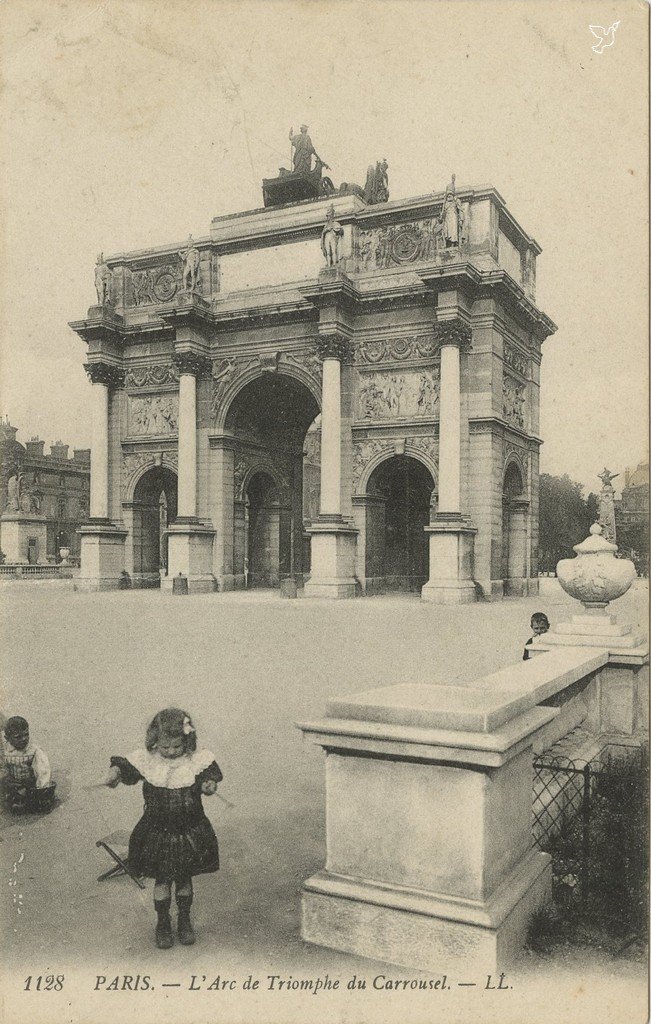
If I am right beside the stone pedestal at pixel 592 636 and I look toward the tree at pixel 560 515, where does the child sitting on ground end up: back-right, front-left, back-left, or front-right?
back-left

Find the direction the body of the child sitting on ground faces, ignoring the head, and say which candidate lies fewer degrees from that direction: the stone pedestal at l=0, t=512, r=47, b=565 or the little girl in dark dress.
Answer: the little girl in dark dress

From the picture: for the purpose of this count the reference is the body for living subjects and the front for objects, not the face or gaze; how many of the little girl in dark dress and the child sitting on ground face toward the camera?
2

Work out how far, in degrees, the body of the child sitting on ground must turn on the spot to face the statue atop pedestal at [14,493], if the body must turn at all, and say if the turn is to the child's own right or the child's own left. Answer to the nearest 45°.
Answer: approximately 180°

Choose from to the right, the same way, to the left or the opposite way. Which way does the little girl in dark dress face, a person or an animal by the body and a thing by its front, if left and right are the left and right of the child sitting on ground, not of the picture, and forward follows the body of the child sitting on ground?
the same way

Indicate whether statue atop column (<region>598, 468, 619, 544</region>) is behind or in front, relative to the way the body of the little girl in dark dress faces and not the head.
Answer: behind

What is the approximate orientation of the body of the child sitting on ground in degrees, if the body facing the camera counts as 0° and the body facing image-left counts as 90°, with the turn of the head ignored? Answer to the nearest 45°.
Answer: approximately 0°

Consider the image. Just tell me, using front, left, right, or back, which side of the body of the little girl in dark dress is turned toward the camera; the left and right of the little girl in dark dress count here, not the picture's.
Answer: front

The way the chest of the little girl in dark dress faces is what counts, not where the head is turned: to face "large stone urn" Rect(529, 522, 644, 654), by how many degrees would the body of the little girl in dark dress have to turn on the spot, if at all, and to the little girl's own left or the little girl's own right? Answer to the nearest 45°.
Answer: approximately 135° to the little girl's own left

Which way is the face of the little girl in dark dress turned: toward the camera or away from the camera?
toward the camera

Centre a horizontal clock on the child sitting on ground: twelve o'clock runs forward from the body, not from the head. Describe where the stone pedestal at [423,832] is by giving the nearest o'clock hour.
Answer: The stone pedestal is roughly at 11 o'clock from the child sitting on ground.

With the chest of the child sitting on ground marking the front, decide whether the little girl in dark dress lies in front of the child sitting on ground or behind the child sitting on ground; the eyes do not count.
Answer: in front

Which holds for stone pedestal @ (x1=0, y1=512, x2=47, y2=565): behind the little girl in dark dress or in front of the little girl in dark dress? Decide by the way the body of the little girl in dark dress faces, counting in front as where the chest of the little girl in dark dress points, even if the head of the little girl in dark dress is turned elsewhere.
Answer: behind

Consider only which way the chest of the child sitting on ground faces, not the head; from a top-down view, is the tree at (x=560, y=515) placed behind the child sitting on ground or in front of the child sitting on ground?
behind
